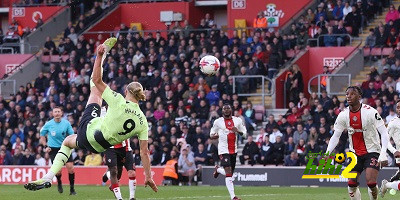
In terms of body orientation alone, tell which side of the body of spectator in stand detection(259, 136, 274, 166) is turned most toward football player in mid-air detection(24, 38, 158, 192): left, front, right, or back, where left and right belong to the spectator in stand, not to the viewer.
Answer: front

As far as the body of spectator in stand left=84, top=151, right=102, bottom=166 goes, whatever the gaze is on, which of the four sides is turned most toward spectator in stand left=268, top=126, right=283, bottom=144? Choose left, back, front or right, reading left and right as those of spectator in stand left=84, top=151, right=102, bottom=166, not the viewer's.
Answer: left

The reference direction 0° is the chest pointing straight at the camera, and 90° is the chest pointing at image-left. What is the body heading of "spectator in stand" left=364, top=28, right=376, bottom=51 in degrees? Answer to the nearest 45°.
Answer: approximately 45°

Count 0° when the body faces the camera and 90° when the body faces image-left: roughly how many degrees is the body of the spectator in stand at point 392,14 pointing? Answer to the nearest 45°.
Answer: approximately 45°

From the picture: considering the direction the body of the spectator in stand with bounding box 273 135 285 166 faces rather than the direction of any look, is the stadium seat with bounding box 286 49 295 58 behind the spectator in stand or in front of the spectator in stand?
behind

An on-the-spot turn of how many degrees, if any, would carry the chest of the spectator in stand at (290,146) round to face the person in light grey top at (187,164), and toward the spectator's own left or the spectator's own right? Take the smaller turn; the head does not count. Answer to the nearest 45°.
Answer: approximately 90° to the spectator's own right

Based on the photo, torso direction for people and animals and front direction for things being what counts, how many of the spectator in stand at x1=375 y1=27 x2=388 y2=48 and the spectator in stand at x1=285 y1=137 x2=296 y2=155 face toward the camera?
2

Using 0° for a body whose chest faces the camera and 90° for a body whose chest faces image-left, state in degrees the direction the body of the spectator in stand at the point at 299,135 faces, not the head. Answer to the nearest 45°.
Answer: approximately 0°
